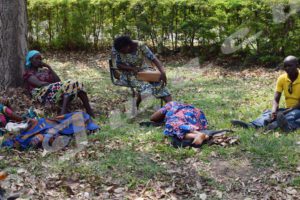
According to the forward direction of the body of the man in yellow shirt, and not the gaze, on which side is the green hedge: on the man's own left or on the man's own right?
on the man's own right

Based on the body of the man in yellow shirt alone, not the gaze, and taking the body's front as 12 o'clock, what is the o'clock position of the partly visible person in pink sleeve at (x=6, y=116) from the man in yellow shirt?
The partly visible person in pink sleeve is roughly at 1 o'clock from the man in yellow shirt.

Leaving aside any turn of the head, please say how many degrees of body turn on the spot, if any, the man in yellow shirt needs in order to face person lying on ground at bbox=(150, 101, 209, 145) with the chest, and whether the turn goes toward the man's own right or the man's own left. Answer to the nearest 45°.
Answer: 0° — they already face them

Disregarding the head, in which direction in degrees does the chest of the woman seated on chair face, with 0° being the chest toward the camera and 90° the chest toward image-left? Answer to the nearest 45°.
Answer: approximately 315°

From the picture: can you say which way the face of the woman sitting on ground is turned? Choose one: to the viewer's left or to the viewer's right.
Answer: to the viewer's right

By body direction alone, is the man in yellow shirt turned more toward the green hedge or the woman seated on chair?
the woman seated on chair

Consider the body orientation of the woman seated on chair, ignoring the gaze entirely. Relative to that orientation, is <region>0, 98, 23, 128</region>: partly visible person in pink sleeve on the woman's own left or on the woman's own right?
on the woman's own right

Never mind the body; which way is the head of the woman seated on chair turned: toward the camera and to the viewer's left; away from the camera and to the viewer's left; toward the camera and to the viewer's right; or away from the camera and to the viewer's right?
toward the camera and to the viewer's right

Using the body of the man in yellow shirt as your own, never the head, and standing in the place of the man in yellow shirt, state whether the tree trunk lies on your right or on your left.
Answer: on your right
